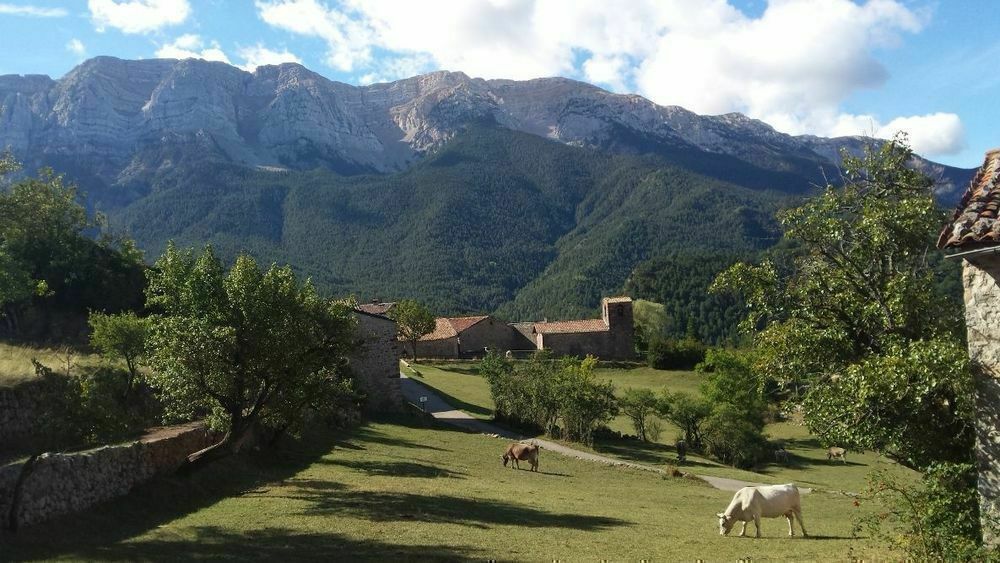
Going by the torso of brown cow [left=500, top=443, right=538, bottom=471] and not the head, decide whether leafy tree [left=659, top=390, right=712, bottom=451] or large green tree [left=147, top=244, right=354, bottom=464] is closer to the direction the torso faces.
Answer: the large green tree

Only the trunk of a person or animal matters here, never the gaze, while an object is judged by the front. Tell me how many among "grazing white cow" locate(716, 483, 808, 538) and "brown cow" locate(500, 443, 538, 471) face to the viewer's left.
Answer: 2

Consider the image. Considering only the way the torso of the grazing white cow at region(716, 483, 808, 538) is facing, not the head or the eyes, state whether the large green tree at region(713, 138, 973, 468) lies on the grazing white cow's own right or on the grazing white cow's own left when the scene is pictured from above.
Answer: on the grazing white cow's own left

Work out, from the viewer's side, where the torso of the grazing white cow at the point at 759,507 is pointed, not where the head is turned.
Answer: to the viewer's left

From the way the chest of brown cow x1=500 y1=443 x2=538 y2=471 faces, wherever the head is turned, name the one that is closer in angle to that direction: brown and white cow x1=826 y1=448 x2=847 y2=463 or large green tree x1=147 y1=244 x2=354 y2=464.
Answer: the large green tree

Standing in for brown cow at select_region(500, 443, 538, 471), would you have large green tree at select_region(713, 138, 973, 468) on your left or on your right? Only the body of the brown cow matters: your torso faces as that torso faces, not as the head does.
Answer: on your left

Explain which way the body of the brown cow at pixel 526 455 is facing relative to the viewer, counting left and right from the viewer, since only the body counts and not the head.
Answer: facing to the left of the viewer

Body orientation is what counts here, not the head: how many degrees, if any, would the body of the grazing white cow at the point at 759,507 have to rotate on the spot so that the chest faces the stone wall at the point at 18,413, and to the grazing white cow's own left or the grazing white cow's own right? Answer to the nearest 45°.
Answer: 0° — it already faces it
